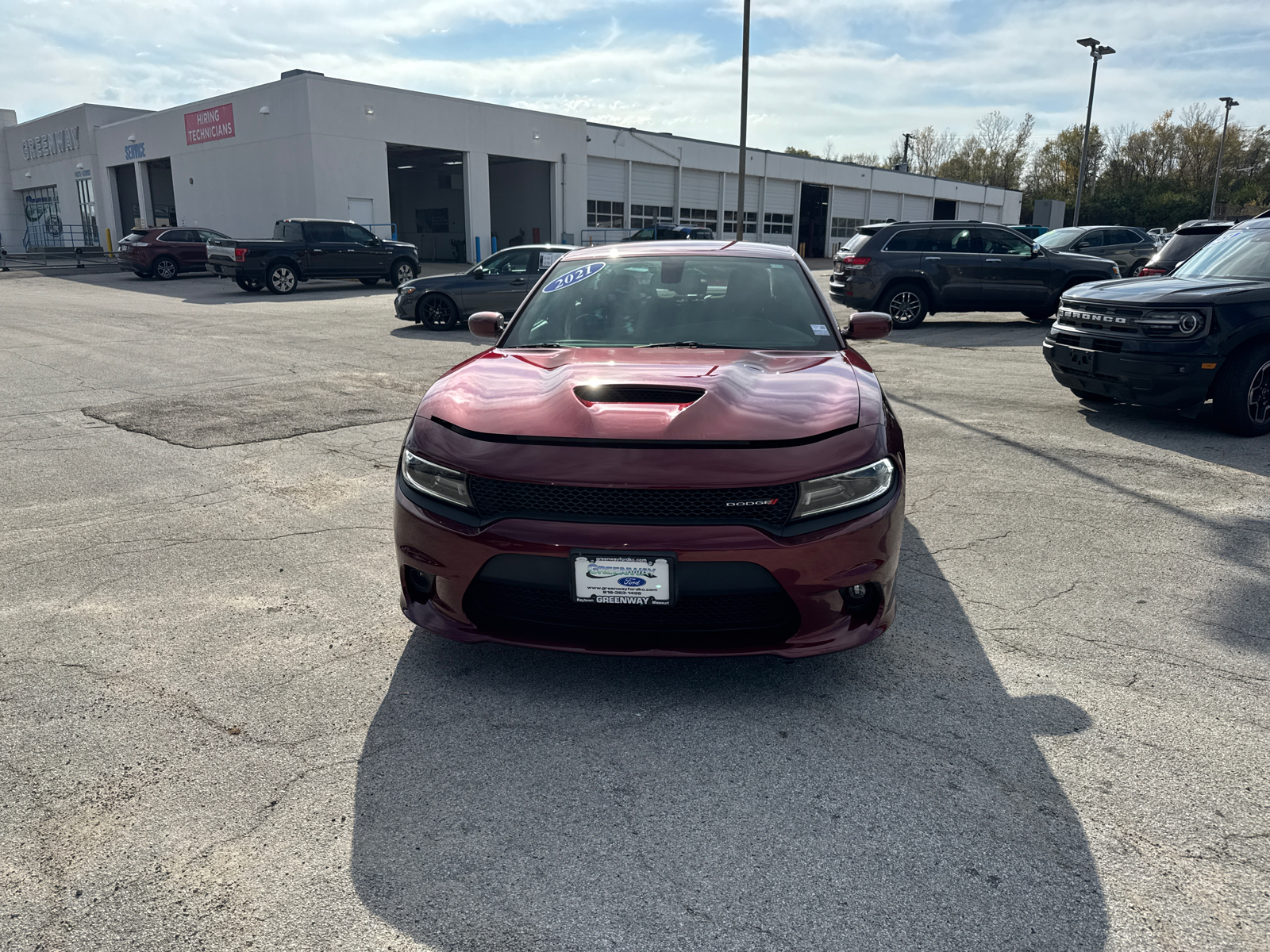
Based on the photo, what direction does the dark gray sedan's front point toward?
to the viewer's left

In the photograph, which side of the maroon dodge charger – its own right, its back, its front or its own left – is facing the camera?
front

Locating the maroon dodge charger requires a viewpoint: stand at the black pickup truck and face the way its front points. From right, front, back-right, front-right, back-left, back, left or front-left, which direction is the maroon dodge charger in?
back-right

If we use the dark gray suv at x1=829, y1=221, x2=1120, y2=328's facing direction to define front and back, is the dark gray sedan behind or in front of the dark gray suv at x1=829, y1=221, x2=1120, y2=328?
behind

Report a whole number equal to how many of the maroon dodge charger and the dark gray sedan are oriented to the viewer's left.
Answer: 1

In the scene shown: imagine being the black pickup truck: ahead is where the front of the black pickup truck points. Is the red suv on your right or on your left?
on your left

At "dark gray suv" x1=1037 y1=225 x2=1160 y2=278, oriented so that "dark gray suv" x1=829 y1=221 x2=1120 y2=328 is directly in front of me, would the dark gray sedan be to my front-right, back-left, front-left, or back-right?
front-right

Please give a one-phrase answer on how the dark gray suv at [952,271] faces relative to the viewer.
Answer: facing to the right of the viewer

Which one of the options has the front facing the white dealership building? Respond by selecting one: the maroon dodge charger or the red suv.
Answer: the red suv

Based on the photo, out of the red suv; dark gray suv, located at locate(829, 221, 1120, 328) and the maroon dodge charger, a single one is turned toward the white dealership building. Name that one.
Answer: the red suv

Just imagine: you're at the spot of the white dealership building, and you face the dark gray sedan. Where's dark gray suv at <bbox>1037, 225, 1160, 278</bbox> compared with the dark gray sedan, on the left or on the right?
left

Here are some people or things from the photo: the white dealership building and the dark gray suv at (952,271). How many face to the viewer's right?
1

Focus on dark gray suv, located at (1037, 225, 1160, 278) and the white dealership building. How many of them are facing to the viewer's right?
0

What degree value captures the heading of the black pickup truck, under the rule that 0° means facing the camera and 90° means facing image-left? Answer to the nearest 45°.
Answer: approximately 225°
